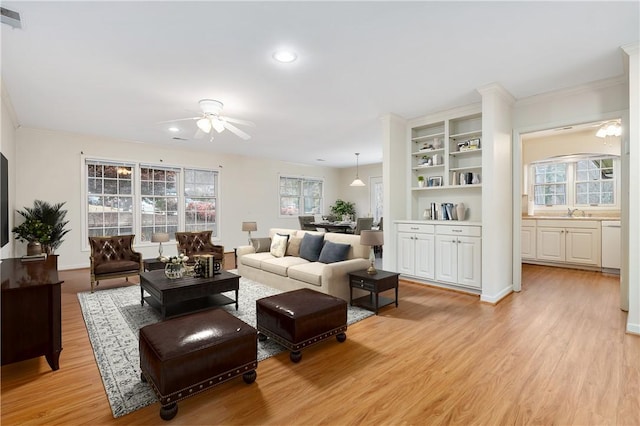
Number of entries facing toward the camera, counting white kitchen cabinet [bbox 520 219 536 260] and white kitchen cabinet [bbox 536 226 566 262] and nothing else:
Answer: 2

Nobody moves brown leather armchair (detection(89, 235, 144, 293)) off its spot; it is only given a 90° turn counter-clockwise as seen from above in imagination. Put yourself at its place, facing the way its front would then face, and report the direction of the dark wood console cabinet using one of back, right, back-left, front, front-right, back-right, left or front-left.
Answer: back-right

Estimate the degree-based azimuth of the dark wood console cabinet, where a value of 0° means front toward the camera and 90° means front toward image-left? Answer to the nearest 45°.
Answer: approximately 270°

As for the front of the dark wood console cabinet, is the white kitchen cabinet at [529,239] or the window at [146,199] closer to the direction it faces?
the white kitchen cabinet

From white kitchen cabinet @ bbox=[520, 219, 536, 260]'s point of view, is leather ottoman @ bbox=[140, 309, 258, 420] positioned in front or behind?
in front

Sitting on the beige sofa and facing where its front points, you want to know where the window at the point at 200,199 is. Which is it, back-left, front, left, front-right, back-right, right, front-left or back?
right

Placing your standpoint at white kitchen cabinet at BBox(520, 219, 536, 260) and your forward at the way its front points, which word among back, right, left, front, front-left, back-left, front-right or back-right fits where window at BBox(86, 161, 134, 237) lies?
front-right
